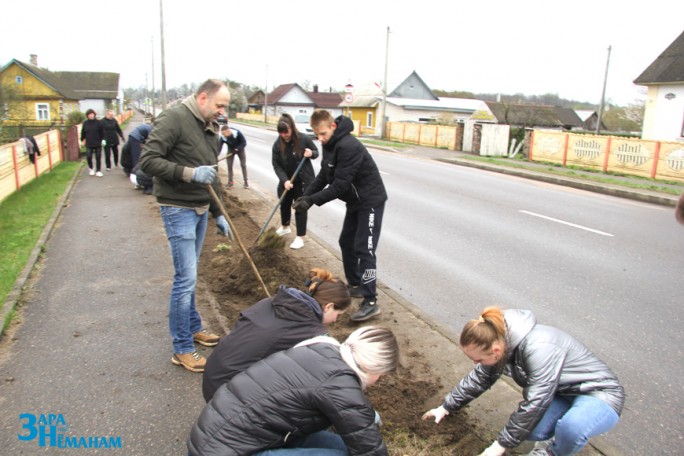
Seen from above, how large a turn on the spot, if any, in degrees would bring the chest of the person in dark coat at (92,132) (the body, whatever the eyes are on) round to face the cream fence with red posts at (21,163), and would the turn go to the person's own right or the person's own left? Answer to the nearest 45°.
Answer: approximately 45° to the person's own right

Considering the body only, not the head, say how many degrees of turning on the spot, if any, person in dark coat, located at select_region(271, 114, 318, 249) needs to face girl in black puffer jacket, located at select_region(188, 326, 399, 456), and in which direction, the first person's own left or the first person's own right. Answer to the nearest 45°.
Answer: approximately 45° to the first person's own left

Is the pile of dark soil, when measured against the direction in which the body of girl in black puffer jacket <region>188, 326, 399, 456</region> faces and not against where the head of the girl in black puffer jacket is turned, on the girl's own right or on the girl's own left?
on the girl's own left

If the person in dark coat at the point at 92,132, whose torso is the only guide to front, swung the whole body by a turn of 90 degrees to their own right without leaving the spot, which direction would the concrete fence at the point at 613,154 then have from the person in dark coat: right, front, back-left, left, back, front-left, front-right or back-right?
back

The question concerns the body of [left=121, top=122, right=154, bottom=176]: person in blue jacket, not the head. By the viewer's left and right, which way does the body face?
facing to the right of the viewer

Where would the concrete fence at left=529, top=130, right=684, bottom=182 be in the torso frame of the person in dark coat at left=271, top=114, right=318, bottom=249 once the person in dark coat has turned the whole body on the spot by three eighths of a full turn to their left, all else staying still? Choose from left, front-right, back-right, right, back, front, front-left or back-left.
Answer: front-left

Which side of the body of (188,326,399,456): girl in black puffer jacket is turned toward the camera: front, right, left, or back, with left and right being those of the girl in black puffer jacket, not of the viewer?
right

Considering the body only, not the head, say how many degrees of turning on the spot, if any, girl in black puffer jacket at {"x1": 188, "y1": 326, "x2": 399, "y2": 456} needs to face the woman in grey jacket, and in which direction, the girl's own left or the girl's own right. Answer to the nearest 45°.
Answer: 0° — they already face them

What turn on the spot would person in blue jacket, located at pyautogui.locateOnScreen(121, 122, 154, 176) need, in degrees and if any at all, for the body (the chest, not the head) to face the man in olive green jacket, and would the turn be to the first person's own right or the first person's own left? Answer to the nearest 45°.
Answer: approximately 90° to the first person's own right

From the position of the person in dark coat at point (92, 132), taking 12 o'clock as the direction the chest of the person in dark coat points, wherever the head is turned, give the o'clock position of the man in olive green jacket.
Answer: The man in olive green jacket is roughly at 12 o'clock from the person in dark coat.

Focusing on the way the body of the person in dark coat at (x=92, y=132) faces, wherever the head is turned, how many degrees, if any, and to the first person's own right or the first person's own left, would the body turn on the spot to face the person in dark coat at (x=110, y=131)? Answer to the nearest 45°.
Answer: approximately 135° to the first person's own left
